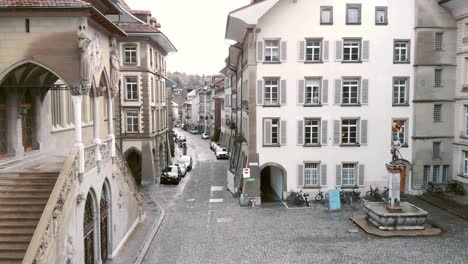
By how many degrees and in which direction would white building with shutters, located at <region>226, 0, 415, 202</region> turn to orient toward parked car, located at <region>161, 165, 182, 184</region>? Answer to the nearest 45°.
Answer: approximately 90° to its right

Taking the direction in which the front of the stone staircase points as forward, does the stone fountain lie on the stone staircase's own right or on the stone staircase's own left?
on the stone staircase's own left

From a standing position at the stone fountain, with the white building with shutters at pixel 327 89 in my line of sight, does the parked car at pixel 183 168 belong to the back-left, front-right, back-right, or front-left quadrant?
front-left

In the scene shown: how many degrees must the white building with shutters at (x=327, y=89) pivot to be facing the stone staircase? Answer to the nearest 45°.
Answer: approximately 45° to its right

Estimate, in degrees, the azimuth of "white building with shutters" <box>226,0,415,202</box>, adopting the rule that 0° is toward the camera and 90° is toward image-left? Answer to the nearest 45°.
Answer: approximately 0°

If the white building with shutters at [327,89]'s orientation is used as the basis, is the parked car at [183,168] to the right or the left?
on its right
